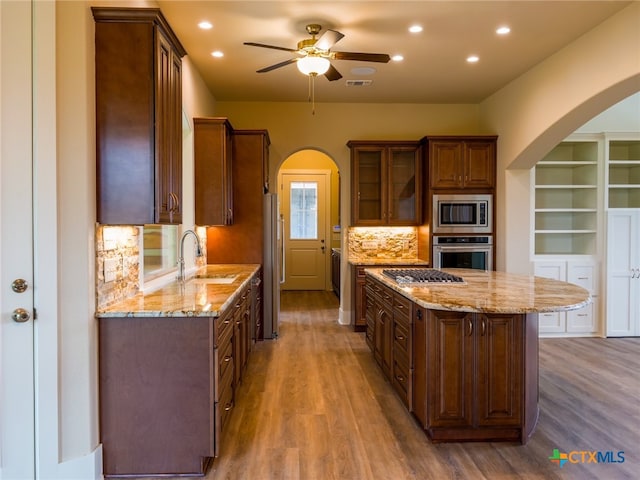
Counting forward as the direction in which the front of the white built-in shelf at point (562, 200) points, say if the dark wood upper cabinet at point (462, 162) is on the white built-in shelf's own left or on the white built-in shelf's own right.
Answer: on the white built-in shelf's own right

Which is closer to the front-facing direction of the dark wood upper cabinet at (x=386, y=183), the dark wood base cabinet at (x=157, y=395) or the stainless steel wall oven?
the dark wood base cabinet

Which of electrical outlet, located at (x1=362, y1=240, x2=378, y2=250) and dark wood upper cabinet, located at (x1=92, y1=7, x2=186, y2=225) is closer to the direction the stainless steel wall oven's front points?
the dark wood upper cabinet

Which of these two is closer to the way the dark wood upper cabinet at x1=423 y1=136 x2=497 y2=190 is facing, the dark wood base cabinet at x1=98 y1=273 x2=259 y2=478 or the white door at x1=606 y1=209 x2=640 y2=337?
the dark wood base cabinet

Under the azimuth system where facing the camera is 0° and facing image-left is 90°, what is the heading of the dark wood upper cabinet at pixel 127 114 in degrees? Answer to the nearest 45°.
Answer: approximately 270°

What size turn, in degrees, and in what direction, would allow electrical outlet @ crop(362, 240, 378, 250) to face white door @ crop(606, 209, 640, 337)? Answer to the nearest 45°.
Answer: approximately 90° to its left

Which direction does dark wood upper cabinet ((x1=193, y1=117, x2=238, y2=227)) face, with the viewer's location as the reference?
facing to the right of the viewer

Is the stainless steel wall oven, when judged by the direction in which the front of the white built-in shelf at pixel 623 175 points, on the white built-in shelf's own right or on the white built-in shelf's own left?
on the white built-in shelf's own right

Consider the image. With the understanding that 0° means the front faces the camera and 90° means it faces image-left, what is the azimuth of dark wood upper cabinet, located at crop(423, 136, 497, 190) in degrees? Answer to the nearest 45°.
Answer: approximately 0°

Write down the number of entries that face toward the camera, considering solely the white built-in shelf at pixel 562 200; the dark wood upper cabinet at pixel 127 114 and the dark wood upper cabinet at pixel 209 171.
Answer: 1

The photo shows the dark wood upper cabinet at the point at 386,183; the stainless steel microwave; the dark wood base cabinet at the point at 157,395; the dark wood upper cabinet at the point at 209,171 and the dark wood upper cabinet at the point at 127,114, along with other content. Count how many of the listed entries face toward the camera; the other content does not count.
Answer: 2
